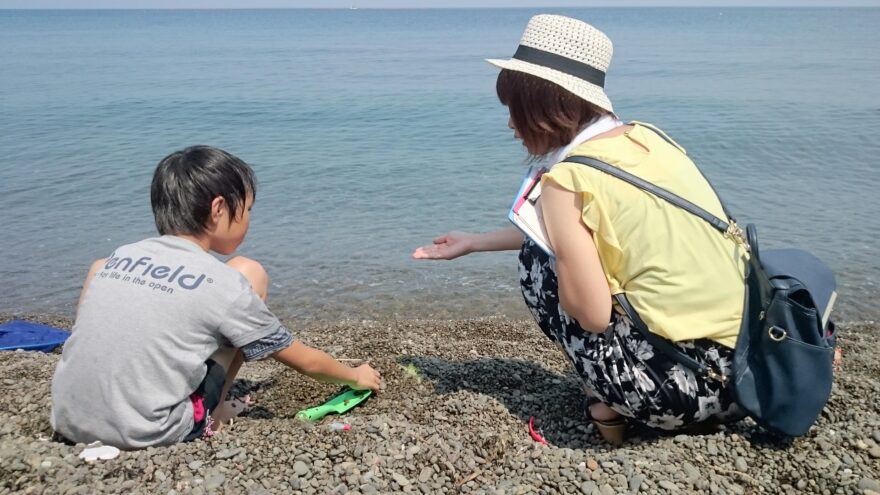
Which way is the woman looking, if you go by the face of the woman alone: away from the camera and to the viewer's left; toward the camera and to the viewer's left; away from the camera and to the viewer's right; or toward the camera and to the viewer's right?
away from the camera and to the viewer's left

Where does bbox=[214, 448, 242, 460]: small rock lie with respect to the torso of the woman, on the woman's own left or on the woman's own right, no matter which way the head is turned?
on the woman's own left

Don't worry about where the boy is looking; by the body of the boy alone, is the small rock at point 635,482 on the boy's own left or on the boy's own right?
on the boy's own right

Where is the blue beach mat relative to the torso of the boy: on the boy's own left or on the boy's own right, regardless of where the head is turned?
on the boy's own left

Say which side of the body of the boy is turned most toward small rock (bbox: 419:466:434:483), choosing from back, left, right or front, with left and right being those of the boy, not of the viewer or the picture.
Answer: right

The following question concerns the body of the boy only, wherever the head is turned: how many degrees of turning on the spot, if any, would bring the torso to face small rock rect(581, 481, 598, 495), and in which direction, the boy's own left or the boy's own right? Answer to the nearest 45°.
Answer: approximately 90° to the boy's own right

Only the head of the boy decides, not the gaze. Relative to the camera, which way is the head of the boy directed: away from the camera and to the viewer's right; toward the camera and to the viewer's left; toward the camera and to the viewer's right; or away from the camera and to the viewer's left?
away from the camera and to the viewer's right

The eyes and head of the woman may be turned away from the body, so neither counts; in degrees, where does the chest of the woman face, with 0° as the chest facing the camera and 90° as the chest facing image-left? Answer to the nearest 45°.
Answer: approximately 135°

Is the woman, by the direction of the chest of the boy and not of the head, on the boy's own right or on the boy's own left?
on the boy's own right

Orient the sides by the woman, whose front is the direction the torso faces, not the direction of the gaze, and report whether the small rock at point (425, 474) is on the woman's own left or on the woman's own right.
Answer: on the woman's own left

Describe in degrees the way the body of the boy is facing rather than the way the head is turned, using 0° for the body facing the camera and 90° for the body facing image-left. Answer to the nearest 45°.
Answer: approximately 225°
